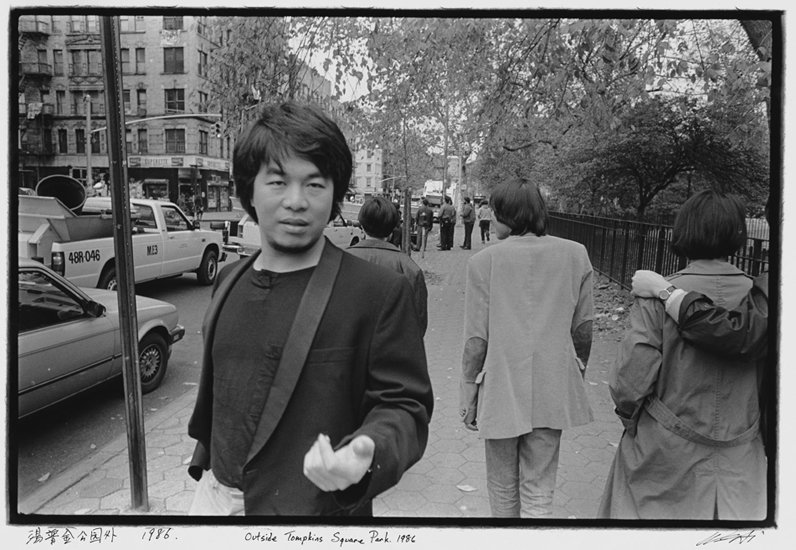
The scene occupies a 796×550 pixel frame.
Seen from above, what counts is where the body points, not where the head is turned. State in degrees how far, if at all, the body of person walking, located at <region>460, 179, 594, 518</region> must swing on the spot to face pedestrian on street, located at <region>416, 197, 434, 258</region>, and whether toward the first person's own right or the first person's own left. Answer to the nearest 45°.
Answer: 0° — they already face them

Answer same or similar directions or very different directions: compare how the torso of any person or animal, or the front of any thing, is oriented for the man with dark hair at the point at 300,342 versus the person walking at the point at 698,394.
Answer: very different directions

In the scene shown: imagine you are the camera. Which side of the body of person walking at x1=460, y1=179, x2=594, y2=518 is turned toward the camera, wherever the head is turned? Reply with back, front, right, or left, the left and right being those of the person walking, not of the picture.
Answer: back

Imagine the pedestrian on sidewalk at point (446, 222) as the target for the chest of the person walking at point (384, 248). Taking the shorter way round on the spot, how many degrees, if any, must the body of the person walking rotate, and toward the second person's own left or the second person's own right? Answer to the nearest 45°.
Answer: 0° — they already face them

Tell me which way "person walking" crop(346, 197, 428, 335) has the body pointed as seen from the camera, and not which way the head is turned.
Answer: away from the camera

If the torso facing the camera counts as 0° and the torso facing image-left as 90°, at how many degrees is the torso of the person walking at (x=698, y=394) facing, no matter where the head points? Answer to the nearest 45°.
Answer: approximately 180°

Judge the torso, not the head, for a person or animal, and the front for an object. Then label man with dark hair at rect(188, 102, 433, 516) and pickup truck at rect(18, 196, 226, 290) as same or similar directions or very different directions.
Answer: very different directions

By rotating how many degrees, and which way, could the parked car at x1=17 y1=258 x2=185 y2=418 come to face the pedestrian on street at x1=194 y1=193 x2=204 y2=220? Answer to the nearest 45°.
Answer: approximately 45° to its left

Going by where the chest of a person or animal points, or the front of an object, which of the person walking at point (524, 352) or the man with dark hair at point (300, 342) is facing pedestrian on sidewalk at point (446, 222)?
the person walking
